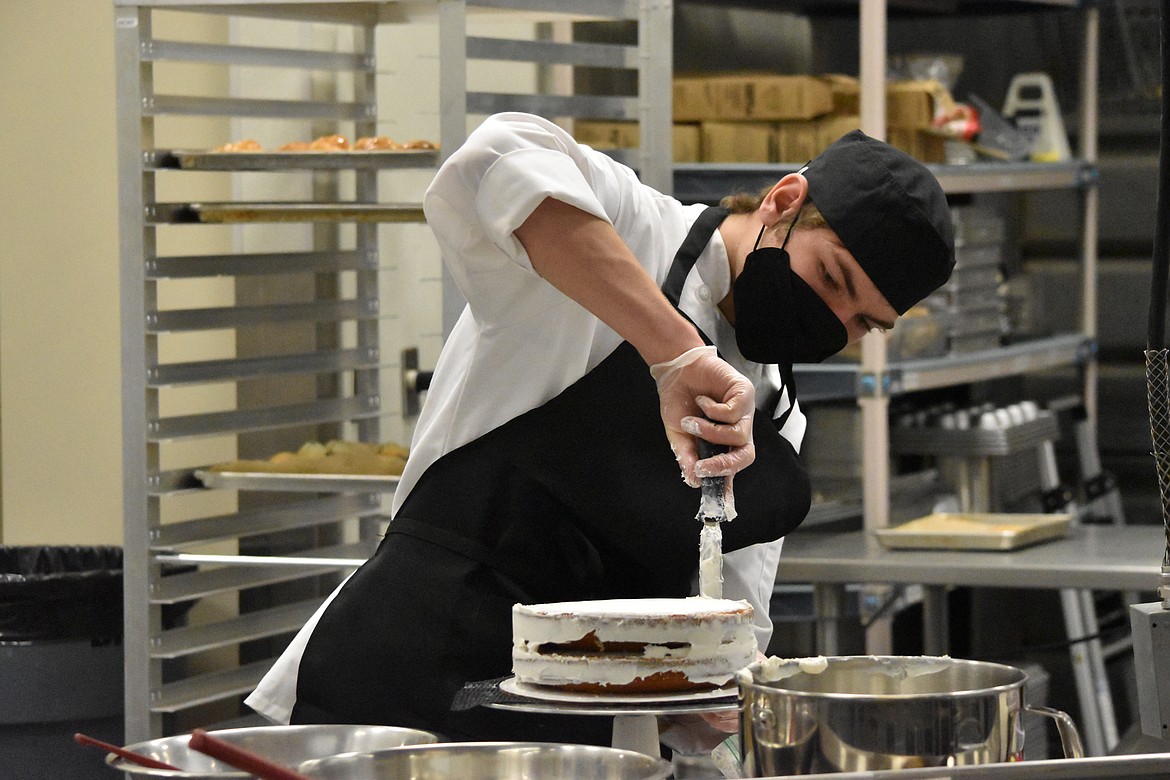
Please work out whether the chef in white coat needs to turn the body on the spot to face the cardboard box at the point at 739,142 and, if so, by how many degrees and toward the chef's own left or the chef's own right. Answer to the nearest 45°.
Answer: approximately 135° to the chef's own left

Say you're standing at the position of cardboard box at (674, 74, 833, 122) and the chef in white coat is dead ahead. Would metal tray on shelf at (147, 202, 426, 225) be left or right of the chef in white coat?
right

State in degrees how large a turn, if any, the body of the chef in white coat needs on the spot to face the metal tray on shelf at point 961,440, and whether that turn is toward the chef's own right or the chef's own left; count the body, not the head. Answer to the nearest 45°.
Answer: approximately 90° to the chef's own left

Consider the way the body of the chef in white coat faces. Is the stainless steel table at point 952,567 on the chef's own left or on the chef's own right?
on the chef's own left

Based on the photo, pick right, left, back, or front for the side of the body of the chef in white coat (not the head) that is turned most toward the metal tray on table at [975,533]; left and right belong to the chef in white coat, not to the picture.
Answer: left

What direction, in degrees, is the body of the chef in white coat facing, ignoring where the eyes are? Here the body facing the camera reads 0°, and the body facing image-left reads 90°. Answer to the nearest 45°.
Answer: approximately 315°

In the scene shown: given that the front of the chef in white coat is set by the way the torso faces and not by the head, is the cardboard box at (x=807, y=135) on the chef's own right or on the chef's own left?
on the chef's own left

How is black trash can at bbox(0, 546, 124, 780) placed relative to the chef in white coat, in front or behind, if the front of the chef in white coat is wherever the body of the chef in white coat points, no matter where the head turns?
behind

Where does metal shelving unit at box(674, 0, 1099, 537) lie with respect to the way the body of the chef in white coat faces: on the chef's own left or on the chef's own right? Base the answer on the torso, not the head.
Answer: on the chef's own left

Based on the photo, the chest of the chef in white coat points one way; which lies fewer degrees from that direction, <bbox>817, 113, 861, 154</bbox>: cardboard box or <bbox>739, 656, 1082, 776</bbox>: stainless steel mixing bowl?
the stainless steel mixing bowl

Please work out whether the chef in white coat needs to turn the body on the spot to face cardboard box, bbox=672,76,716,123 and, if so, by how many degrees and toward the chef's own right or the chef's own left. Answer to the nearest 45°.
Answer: approximately 135° to the chef's own left
